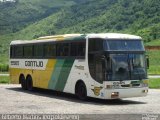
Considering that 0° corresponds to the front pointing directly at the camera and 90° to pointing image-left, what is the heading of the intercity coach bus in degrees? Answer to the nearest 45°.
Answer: approximately 315°
